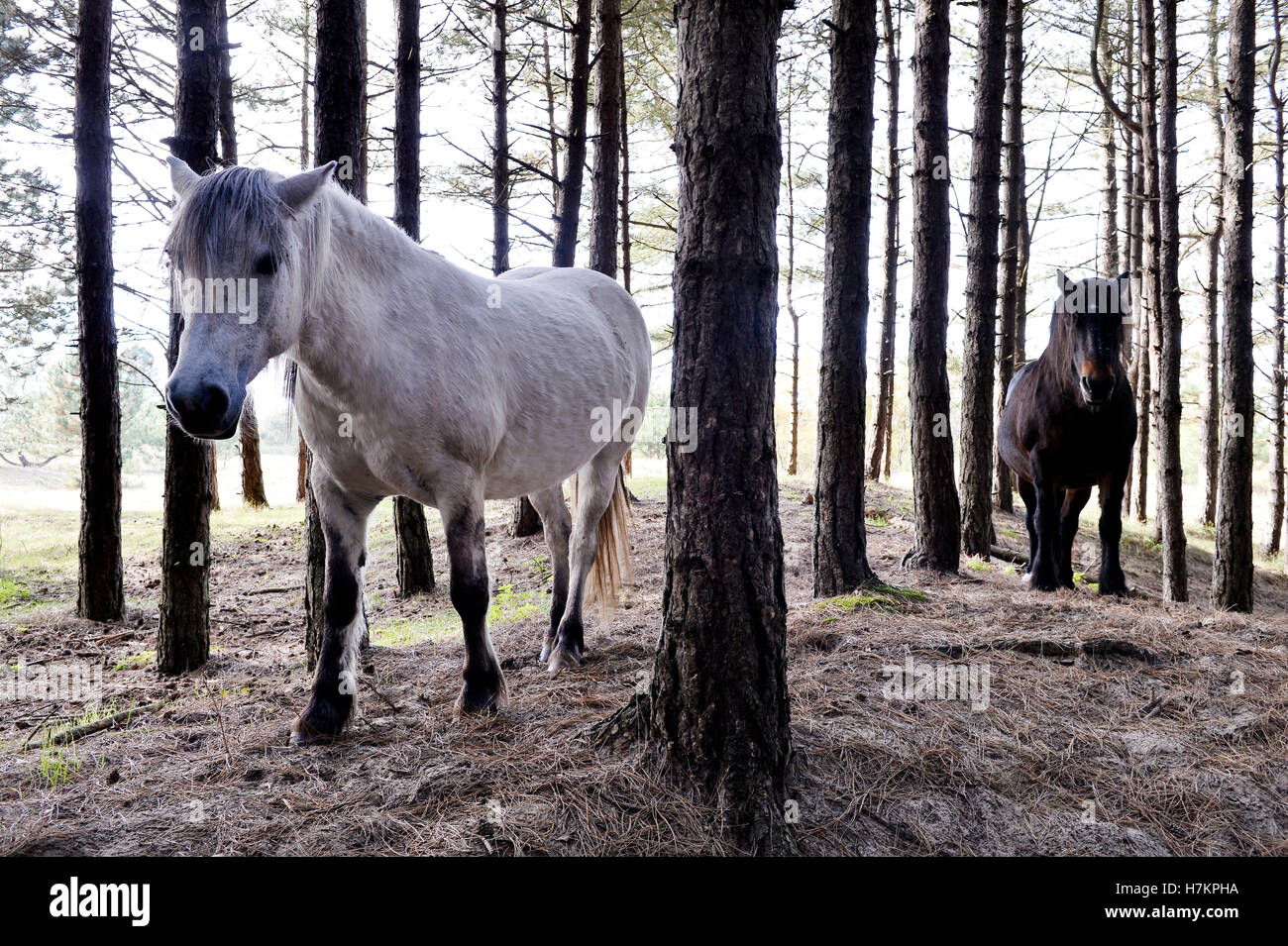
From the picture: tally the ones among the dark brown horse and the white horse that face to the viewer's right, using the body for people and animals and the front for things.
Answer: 0

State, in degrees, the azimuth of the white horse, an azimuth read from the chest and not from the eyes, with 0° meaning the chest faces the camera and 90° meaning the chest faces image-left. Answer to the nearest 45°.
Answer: approximately 45°

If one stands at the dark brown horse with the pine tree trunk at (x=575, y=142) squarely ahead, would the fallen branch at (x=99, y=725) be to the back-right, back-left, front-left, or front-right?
front-left

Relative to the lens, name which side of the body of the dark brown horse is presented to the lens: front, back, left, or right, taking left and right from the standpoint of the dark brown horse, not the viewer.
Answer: front

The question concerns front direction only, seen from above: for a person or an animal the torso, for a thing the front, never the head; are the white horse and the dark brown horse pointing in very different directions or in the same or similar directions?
same or similar directions

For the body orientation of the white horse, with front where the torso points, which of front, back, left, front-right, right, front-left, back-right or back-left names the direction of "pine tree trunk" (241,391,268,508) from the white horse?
back-right

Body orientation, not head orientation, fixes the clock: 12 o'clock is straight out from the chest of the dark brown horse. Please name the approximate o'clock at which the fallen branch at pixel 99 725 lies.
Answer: The fallen branch is roughly at 1 o'clock from the dark brown horse.

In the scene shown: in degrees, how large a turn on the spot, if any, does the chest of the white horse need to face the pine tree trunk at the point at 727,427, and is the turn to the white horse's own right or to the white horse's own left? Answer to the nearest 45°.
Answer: approximately 90° to the white horse's own left

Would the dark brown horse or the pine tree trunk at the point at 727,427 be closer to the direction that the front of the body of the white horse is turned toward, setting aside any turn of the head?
the pine tree trunk

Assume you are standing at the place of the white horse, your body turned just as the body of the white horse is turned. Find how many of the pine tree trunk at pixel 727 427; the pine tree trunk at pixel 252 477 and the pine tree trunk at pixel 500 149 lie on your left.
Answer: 1
